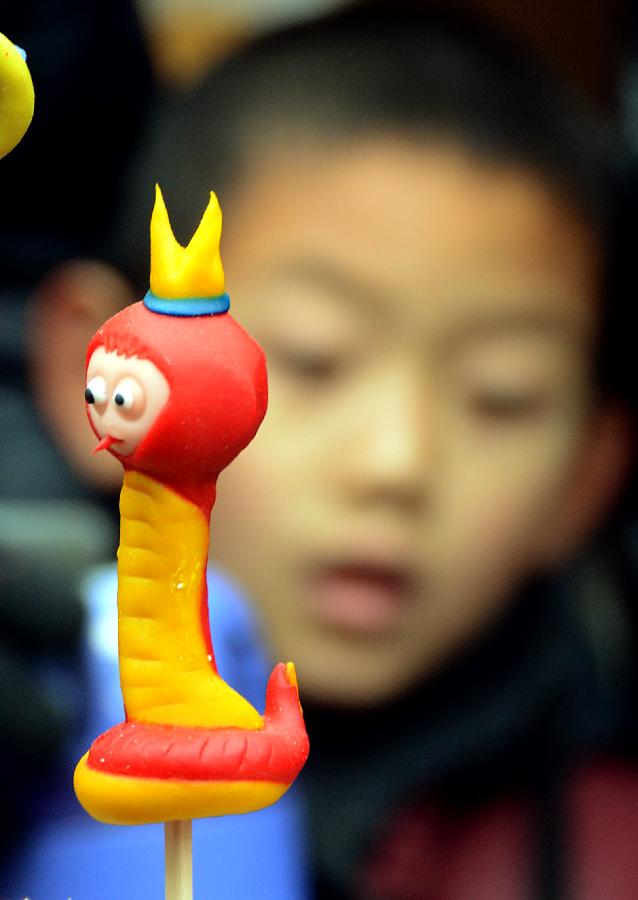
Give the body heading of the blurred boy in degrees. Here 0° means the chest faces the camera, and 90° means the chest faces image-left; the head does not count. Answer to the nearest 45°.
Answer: approximately 0°

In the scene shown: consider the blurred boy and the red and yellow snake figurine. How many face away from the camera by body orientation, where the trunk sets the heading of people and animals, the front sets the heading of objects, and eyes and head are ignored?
0

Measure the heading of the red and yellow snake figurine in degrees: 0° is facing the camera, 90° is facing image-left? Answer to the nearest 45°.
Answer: approximately 45°
